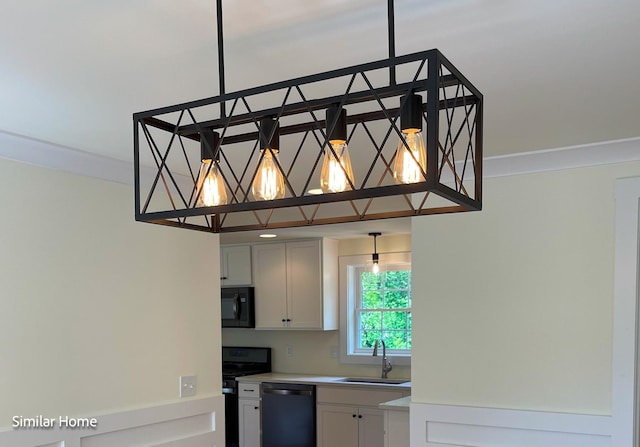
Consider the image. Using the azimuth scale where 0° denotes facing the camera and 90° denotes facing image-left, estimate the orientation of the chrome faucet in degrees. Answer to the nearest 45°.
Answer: approximately 45°

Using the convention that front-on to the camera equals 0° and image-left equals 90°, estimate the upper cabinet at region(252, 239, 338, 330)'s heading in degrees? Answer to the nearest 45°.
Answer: approximately 45°

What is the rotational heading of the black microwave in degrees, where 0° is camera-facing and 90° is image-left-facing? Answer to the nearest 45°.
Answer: approximately 45°
